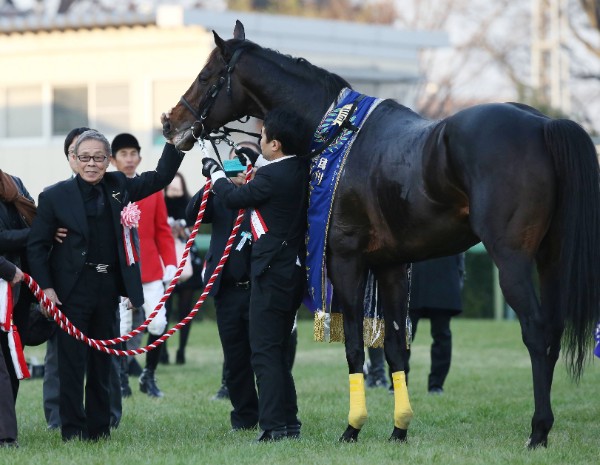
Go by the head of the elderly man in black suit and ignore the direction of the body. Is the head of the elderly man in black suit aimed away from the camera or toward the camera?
toward the camera

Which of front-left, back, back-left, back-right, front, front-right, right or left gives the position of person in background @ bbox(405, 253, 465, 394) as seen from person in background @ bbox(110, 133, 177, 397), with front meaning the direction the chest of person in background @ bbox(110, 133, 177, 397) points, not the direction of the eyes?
left

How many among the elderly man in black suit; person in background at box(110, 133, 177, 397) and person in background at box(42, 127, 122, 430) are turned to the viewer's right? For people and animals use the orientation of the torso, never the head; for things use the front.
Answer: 0

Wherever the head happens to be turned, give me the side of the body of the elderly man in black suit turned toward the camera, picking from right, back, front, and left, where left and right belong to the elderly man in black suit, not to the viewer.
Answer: front

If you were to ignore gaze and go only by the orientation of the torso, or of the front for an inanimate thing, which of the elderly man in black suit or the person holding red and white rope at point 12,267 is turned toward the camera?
the elderly man in black suit

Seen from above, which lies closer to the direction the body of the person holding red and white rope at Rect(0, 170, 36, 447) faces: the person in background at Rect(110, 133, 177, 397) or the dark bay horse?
the dark bay horse

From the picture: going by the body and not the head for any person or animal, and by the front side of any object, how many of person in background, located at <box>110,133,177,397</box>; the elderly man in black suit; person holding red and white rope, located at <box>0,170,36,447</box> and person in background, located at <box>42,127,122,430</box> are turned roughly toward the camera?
3

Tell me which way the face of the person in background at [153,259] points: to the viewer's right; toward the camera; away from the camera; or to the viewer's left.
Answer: toward the camera

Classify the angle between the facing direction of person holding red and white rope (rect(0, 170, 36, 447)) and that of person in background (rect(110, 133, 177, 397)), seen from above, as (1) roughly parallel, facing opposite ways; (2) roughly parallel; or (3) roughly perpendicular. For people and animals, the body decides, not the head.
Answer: roughly perpendicular

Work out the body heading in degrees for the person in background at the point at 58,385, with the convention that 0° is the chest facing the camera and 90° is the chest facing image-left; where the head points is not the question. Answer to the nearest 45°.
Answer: approximately 0°

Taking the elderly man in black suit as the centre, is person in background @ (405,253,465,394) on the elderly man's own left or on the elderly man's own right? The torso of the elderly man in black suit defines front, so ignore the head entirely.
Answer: on the elderly man's own left

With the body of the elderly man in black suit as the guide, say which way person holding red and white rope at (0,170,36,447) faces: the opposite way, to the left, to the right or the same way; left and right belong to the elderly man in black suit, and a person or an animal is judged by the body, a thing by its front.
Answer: to the left

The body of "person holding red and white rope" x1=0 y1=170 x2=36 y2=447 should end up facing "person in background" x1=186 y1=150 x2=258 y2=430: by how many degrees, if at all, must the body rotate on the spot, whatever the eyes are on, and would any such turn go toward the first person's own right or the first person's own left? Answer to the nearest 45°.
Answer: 0° — they already face them
